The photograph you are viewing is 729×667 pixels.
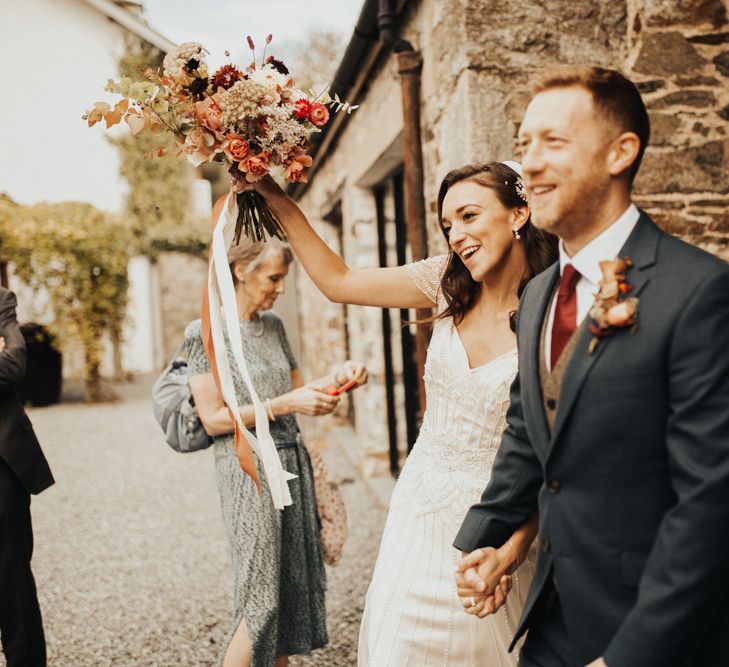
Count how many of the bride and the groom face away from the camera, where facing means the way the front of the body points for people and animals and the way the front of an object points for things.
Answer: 0

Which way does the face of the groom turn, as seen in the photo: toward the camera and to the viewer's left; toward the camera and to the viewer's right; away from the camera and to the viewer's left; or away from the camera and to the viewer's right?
toward the camera and to the viewer's left

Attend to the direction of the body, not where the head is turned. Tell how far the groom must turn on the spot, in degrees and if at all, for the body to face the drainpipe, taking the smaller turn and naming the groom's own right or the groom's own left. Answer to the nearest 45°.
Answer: approximately 135° to the groom's own right

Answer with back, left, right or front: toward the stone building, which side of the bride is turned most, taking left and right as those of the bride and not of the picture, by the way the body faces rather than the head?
back

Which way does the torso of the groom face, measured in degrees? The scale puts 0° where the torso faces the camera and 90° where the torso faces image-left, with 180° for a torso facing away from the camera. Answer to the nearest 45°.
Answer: approximately 45°

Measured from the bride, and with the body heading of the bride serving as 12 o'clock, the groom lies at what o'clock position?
The groom is roughly at 10 o'clock from the bride.

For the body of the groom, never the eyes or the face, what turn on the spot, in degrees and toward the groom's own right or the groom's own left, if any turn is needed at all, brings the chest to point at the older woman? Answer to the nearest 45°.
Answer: approximately 90° to the groom's own right
